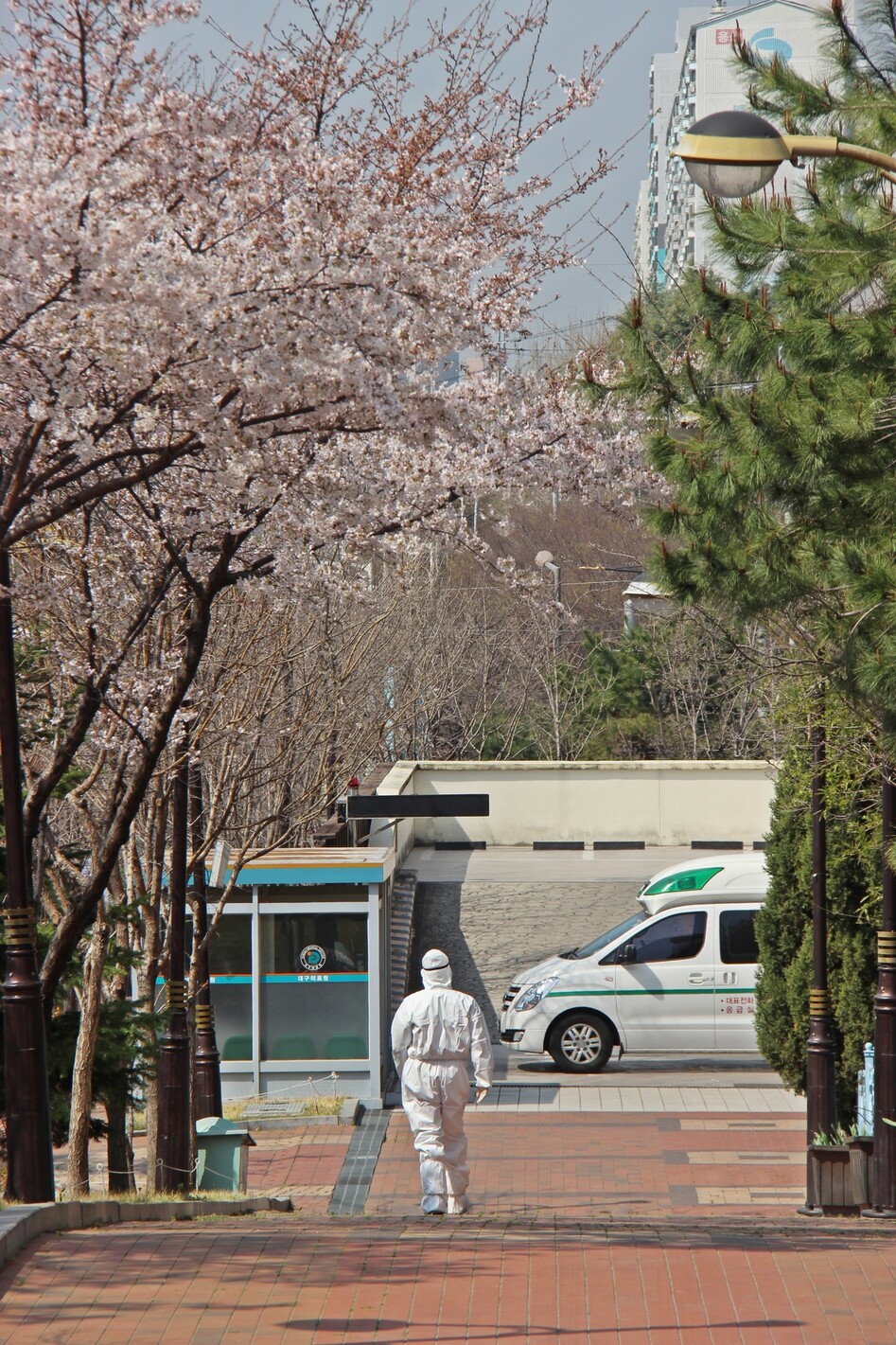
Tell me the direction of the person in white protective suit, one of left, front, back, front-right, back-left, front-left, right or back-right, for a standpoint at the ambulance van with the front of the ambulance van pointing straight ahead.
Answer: left

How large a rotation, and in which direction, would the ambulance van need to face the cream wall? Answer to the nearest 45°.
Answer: approximately 90° to its right

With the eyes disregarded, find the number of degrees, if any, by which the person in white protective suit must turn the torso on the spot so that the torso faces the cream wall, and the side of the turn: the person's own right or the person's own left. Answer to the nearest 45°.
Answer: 0° — they already face it

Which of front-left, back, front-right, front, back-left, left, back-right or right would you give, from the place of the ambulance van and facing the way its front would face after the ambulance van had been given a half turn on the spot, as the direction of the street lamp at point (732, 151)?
right

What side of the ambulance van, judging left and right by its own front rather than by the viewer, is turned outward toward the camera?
left

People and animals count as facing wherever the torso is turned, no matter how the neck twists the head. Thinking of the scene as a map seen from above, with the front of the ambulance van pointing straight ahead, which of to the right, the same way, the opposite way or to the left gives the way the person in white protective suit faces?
to the right

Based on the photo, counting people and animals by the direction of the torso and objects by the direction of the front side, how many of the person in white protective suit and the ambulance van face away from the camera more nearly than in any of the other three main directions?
1

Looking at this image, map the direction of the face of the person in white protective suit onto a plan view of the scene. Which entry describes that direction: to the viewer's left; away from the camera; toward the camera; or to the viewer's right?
away from the camera

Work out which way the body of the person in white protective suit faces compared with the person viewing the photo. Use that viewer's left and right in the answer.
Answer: facing away from the viewer
